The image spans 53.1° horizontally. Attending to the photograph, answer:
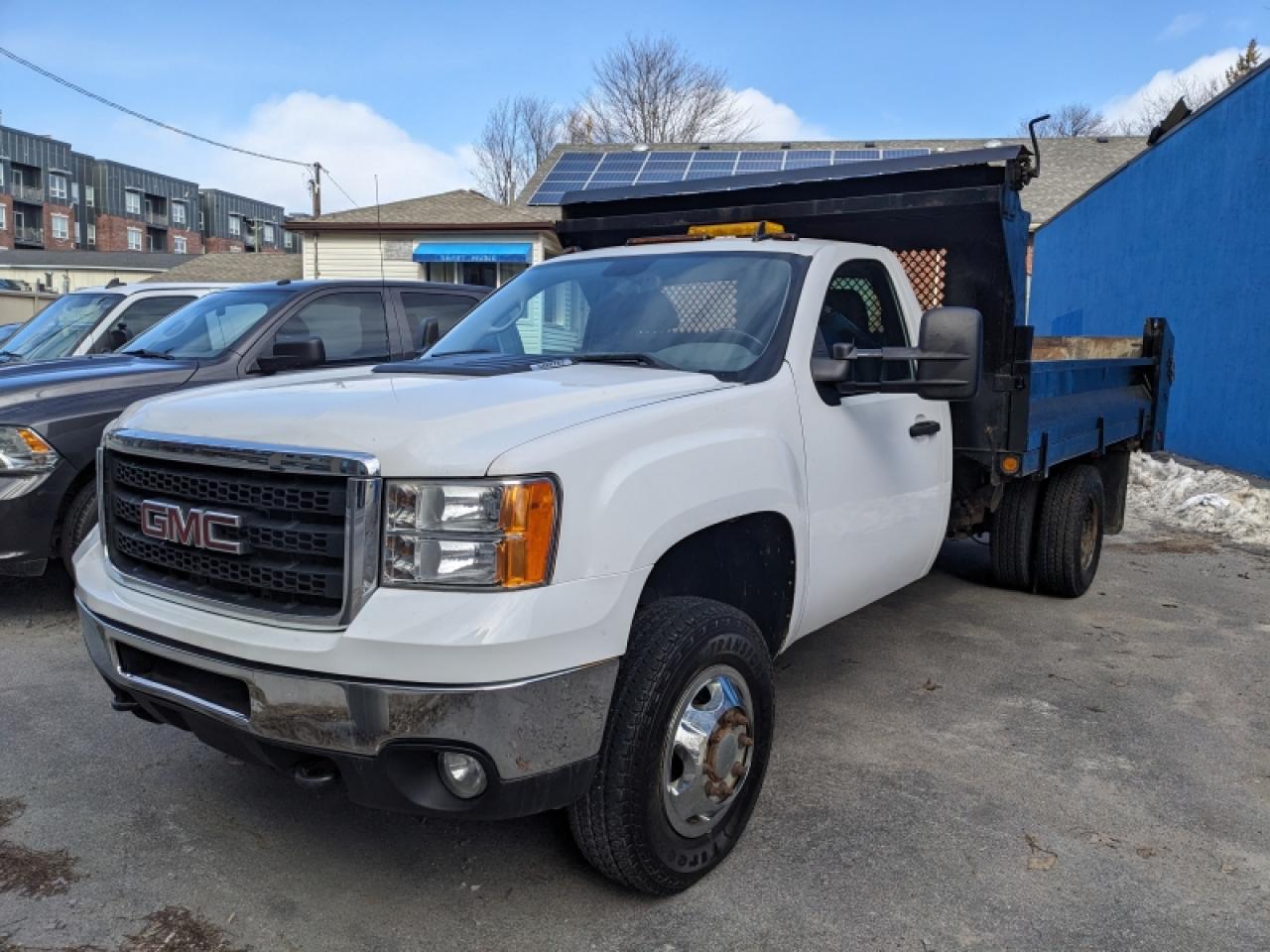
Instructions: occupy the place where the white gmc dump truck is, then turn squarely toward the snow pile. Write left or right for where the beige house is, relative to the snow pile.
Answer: left

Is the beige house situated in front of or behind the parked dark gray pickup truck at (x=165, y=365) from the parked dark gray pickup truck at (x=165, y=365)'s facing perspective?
behind

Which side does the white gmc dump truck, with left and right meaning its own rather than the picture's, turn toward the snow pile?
back

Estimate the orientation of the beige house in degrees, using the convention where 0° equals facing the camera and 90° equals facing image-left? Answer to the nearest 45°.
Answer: approximately 0°

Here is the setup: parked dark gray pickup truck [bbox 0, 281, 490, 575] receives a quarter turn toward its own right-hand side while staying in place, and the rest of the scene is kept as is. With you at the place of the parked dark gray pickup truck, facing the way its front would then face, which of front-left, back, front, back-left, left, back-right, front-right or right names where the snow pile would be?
back-right

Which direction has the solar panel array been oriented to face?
toward the camera

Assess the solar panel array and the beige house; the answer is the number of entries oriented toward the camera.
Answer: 2

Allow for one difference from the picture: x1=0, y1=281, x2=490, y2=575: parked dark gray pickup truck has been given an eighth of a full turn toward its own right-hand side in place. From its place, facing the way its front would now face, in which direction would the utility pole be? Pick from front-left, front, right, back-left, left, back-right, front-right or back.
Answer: right

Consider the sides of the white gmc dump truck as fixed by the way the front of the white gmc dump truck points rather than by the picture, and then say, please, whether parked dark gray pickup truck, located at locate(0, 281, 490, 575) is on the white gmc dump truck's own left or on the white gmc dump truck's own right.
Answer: on the white gmc dump truck's own right

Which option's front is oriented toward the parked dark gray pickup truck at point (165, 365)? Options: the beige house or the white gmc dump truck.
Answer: the beige house

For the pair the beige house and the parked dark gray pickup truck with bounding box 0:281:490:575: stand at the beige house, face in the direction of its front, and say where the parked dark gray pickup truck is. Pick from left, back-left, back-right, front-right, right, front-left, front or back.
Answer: front

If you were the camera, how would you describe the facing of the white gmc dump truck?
facing the viewer and to the left of the viewer

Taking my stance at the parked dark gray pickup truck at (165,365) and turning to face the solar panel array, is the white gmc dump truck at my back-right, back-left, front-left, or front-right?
back-right
